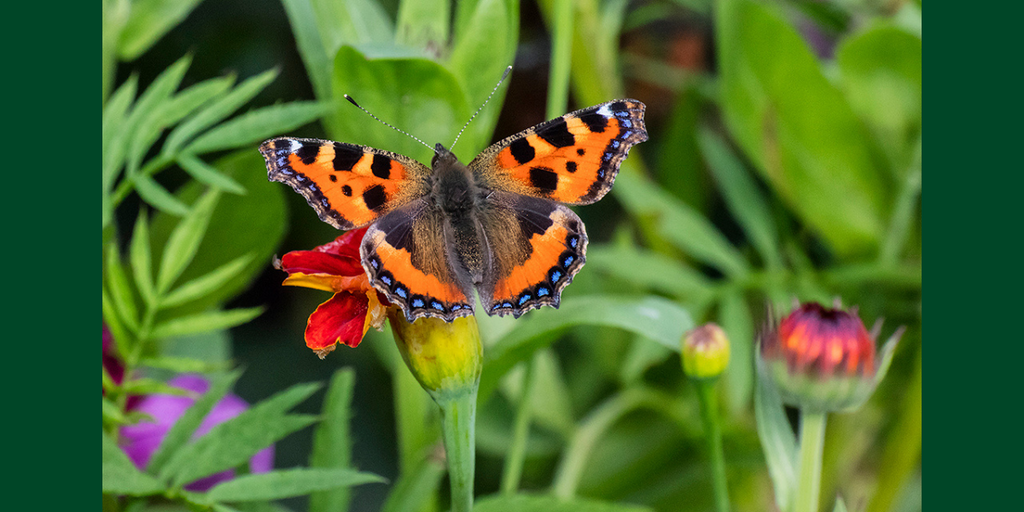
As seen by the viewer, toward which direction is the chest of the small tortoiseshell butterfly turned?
away from the camera
